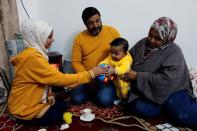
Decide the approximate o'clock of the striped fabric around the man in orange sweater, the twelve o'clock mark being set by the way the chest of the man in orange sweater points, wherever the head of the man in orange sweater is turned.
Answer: The striped fabric is roughly at 3 o'clock from the man in orange sweater.

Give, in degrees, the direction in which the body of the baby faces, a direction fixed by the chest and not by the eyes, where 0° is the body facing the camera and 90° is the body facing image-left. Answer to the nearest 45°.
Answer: approximately 45°

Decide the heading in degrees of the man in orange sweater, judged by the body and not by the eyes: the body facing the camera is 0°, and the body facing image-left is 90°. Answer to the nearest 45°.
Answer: approximately 0°

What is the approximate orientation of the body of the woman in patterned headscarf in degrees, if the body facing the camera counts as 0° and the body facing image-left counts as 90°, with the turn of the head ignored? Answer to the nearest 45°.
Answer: approximately 45°
